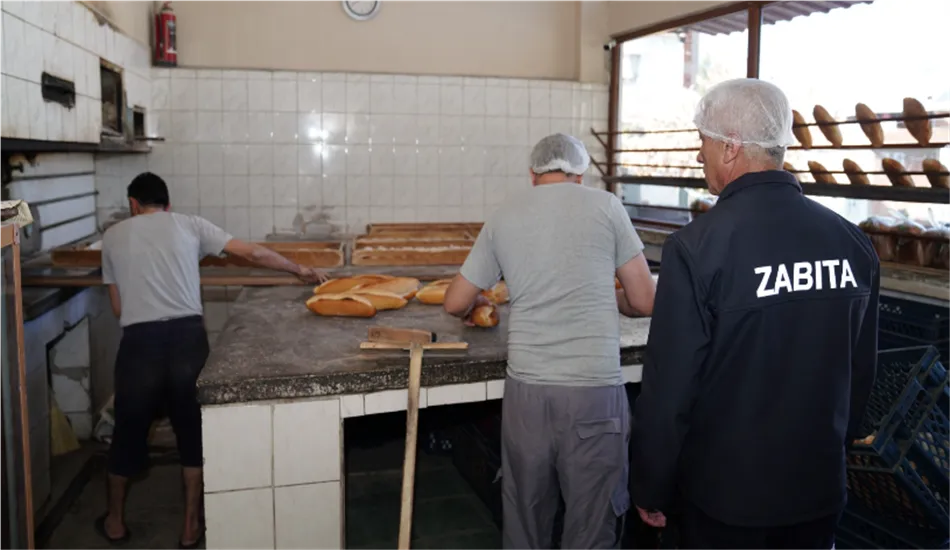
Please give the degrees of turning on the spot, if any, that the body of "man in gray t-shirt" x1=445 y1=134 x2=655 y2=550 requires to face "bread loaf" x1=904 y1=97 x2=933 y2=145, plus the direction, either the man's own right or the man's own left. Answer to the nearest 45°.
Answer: approximately 45° to the man's own right

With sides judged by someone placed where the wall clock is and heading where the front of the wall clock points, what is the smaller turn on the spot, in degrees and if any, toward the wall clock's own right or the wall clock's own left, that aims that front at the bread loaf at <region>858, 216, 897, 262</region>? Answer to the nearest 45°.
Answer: approximately 45° to the wall clock's own left

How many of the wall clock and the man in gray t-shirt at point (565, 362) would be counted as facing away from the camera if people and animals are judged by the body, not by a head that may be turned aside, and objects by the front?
1

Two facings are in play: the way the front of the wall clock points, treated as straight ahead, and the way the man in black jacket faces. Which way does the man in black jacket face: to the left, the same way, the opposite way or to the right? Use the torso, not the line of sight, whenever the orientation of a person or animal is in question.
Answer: the opposite way

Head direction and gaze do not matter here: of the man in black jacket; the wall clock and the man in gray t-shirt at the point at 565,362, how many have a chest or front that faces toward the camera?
1

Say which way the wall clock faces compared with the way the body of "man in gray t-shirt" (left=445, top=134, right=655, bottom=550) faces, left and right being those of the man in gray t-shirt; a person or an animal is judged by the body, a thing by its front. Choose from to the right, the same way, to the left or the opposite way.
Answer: the opposite way

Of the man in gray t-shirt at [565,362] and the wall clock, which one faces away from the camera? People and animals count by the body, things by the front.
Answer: the man in gray t-shirt

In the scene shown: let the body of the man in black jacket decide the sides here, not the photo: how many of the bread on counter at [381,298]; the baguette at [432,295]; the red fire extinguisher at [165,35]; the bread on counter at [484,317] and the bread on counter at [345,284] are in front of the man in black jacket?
5

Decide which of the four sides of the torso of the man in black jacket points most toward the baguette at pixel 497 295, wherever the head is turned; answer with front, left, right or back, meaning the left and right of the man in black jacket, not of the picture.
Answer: front

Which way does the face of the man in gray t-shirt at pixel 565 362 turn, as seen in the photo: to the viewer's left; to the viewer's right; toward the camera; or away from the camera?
away from the camera

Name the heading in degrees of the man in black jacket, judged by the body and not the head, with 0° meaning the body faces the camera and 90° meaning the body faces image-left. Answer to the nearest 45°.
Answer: approximately 135°

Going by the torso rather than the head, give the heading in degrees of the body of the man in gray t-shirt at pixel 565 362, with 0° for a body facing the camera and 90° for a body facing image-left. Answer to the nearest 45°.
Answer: approximately 180°

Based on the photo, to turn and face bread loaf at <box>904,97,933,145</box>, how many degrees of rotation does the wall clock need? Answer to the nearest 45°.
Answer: approximately 45° to its left

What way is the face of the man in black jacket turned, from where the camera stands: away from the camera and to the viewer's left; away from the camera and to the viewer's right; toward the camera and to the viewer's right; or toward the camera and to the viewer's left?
away from the camera and to the viewer's left

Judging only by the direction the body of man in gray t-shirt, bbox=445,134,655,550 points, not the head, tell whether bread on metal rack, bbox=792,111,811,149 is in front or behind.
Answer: in front

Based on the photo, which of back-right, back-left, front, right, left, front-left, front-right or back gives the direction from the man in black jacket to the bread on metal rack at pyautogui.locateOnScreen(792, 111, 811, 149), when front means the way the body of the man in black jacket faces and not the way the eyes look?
front-right
